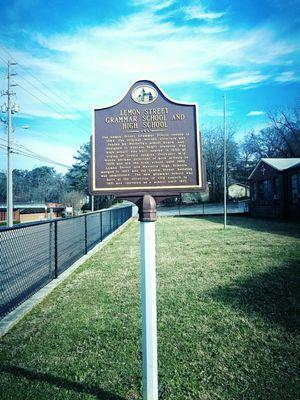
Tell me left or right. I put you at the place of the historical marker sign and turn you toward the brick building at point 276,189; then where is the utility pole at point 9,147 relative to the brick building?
left

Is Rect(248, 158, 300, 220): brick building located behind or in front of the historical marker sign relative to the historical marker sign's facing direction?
behind

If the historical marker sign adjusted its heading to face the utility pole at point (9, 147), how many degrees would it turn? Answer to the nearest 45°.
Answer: approximately 135° to its right

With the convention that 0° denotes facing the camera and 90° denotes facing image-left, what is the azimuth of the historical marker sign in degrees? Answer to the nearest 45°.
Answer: approximately 0°
